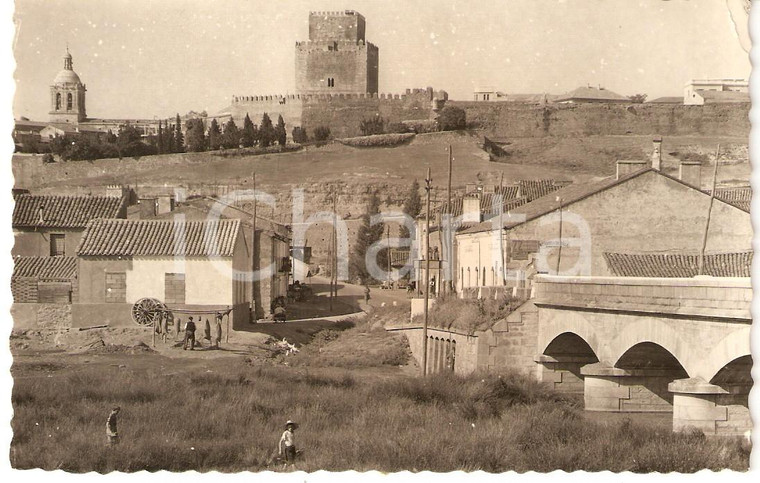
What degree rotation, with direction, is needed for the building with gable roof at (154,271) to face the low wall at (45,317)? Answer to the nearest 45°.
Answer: approximately 90° to its right

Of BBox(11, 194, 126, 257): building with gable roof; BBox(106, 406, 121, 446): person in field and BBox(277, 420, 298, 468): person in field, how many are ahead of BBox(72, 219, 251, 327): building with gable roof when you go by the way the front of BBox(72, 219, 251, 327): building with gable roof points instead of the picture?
2

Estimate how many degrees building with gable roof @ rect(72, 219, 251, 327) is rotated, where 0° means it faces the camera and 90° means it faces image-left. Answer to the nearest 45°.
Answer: approximately 0°

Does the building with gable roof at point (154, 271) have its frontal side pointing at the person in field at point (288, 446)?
yes

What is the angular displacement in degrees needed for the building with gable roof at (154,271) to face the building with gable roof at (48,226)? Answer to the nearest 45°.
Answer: approximately 135° to its right

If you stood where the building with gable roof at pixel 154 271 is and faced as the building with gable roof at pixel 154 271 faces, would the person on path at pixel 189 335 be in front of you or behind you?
in front

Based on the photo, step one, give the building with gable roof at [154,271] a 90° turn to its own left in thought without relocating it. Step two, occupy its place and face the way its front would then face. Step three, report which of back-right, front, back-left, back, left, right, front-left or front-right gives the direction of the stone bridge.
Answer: front-right

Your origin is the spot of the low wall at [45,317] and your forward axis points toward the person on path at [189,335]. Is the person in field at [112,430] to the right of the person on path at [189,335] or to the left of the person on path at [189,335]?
right

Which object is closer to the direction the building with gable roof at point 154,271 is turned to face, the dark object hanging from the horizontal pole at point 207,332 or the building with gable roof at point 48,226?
the dark object hanging from the horizontal pole

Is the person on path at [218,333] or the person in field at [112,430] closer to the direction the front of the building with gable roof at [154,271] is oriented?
the person in field

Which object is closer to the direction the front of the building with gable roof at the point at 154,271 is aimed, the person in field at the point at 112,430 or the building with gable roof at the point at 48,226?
the person in field

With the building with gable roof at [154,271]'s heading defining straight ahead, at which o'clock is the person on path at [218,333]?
The person on path is roughly at 10 o'clock from the building with gable roof.
